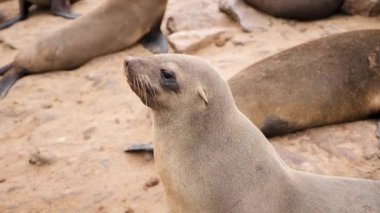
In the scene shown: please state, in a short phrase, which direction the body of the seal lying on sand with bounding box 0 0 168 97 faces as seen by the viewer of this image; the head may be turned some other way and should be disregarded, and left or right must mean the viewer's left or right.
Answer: facing away from the viewer and to the right of the viewer

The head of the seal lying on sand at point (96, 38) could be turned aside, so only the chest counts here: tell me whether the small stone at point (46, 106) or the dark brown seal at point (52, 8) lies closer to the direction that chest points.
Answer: the dark brown seal

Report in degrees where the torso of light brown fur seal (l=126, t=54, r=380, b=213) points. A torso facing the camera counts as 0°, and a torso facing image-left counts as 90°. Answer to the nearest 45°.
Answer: approximately 90°

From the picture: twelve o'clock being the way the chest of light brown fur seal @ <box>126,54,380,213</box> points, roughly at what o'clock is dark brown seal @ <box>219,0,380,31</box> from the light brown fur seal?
The dark brown seal is roughly at 3 o'clock from the light brown fur seal.

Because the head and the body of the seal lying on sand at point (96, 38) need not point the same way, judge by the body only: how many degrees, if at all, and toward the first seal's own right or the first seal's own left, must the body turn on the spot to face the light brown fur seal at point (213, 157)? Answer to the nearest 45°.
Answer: approximately 135° to the first seal's own right

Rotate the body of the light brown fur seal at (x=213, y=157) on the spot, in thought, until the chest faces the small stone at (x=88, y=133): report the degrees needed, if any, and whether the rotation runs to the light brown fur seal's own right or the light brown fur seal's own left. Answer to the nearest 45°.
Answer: approximately 45° to the light brown fur seal's own right

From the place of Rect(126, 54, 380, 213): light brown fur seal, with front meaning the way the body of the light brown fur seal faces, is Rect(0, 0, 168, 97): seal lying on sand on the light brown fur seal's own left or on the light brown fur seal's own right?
on the light brown fur seal's own right

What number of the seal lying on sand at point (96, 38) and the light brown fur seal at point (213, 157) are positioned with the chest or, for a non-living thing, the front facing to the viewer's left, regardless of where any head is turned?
1

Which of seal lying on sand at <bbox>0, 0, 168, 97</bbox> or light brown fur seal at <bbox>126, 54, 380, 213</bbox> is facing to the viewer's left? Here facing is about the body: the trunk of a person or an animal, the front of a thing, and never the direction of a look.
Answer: the light brown fur seal

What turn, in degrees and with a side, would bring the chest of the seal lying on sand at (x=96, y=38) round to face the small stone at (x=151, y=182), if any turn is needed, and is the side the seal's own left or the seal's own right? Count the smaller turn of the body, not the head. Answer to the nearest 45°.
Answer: approximately 135° to the seal's own right

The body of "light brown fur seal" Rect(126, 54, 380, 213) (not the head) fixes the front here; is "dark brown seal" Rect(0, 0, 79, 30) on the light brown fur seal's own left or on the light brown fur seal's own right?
on the light brown fur seal's own right
